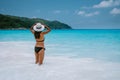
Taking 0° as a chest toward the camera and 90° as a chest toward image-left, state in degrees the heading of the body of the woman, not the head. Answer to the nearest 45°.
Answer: approximately 225°
